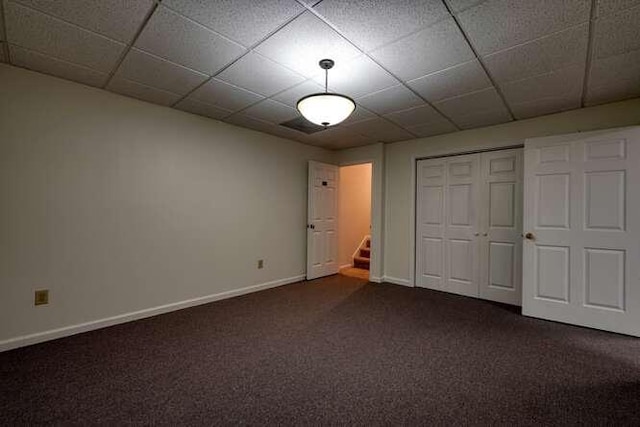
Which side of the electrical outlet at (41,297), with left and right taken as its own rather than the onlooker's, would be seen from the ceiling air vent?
left

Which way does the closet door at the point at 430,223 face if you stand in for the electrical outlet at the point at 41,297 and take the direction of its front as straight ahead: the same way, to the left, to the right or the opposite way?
to the right

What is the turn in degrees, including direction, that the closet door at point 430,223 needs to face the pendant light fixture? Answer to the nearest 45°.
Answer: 0° — it already faces it

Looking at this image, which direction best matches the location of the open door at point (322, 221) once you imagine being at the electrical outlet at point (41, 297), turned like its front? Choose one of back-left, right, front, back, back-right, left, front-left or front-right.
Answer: left

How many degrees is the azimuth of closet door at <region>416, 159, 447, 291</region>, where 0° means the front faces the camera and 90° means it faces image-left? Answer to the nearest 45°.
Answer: approximately 0°

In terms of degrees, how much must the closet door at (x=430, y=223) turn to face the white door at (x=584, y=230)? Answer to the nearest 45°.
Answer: approximately 45° to its left

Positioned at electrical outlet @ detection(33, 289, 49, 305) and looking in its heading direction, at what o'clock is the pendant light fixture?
The pendant light fixture is roughly at 11 o'clock from the electrical outlet.

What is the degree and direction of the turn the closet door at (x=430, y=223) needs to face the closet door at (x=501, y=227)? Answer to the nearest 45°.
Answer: approximately 90° to its left
